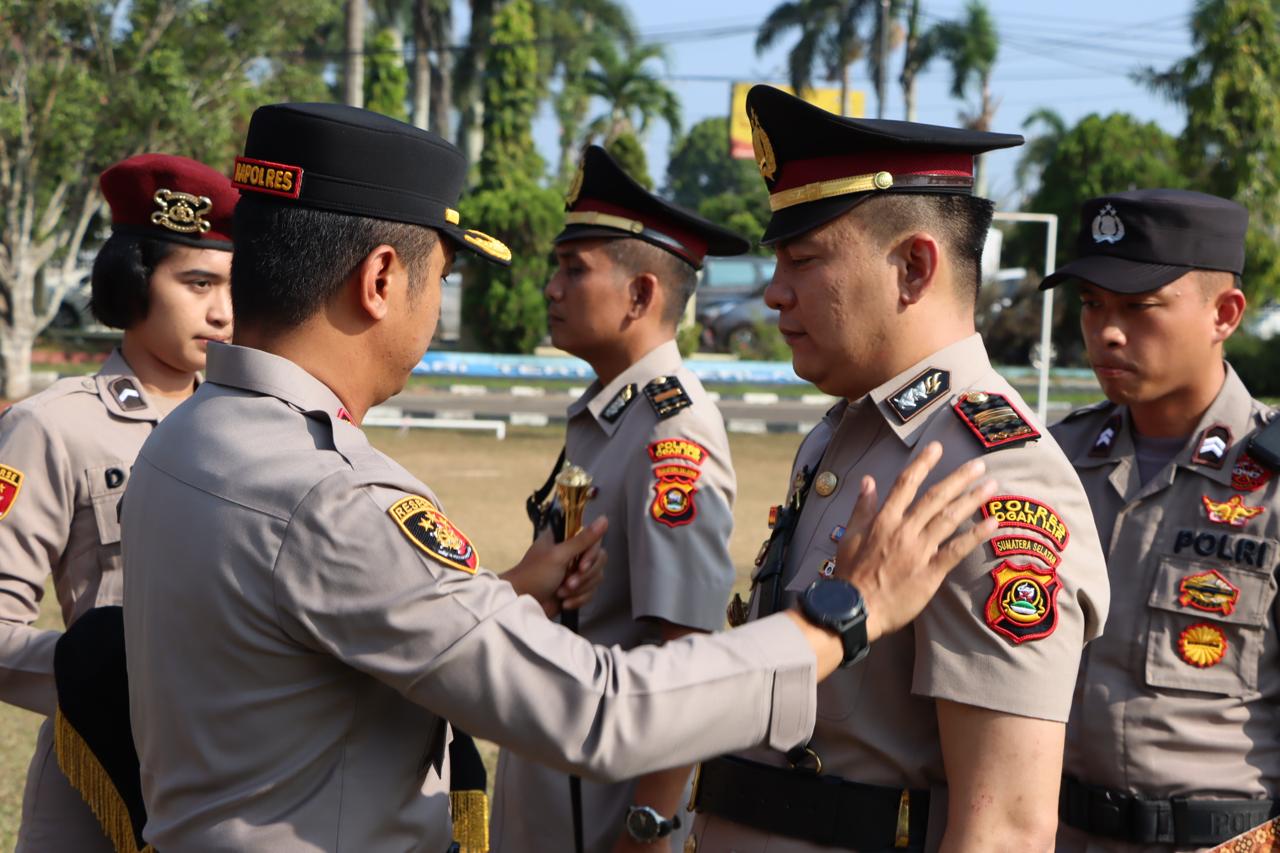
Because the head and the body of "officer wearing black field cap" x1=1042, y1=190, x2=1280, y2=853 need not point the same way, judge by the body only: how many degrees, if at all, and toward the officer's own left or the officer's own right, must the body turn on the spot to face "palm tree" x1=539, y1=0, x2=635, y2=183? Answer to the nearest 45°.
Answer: approximately 90° to the officer's own right

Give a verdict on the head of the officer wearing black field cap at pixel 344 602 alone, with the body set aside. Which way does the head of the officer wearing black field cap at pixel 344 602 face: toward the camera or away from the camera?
away from the camera

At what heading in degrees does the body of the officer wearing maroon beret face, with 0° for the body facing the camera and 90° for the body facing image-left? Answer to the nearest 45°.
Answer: approximately 315°

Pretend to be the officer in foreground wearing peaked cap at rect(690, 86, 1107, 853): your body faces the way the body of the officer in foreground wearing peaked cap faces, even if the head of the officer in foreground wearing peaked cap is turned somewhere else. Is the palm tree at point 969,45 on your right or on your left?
on your right

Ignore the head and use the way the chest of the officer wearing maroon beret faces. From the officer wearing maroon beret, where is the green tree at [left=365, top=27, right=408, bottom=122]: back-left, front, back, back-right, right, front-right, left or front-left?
back-left

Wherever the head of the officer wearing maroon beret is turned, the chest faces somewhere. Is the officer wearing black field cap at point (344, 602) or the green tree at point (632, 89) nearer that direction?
the officer wearing black field cap

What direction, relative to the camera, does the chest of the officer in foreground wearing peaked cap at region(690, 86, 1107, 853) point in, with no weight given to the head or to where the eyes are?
to the viewer's left

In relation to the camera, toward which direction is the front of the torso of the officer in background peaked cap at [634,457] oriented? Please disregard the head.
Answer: to the viewer's left

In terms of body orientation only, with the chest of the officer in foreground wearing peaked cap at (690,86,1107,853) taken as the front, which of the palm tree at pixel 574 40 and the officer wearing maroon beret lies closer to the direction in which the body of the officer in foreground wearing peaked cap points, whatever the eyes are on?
the officer wearing maroon beret

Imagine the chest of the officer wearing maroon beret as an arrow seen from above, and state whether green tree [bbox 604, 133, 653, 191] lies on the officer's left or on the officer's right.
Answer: on the officer's left

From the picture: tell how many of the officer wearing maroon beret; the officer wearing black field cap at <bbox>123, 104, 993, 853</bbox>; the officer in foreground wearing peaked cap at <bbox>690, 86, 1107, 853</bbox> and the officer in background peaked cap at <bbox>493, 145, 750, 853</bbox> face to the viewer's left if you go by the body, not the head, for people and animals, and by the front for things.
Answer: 2
